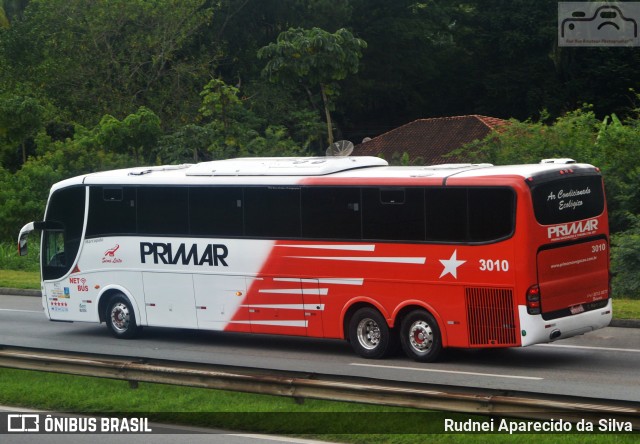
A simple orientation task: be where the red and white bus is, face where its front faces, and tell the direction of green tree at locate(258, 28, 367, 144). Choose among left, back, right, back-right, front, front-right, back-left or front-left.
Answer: front-right

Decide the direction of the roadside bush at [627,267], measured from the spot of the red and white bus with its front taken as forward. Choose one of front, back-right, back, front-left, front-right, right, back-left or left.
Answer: right

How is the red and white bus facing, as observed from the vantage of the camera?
facing away from the viewer and to the left of the viewer

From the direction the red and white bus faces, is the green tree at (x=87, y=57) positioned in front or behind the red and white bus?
in front

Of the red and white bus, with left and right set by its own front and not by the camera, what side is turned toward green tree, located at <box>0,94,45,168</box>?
front

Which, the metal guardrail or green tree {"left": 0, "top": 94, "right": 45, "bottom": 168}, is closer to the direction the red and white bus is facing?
the green tree

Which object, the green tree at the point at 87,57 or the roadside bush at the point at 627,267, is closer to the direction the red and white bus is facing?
the green tree
